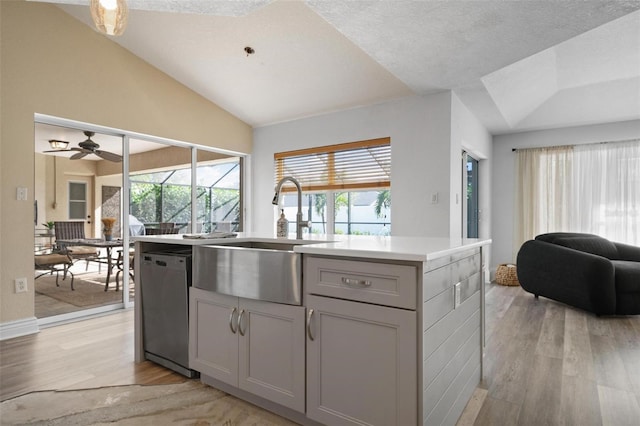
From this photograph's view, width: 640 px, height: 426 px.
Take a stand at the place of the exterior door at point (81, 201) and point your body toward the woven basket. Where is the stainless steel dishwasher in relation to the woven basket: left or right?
right

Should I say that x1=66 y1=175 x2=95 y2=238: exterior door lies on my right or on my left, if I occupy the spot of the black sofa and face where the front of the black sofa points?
on my right

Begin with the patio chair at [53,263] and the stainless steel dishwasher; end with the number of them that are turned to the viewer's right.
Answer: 1

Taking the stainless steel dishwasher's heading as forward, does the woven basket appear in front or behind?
behind

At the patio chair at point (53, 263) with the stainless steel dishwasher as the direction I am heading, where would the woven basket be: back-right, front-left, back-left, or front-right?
front-left

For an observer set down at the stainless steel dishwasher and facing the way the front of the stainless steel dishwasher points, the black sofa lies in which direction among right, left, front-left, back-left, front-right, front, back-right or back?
back-left

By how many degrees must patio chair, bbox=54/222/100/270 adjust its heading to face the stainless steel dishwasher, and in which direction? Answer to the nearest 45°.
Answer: approximately 45° to its right

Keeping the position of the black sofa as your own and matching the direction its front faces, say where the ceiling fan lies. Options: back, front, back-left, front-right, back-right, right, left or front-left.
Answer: right

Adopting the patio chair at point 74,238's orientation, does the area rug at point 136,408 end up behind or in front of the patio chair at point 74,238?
in front

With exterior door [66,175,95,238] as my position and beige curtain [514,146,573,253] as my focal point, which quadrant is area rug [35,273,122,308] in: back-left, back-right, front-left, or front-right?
front-right

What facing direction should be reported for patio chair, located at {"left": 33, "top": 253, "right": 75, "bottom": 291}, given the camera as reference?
facing to the right of the viewer
